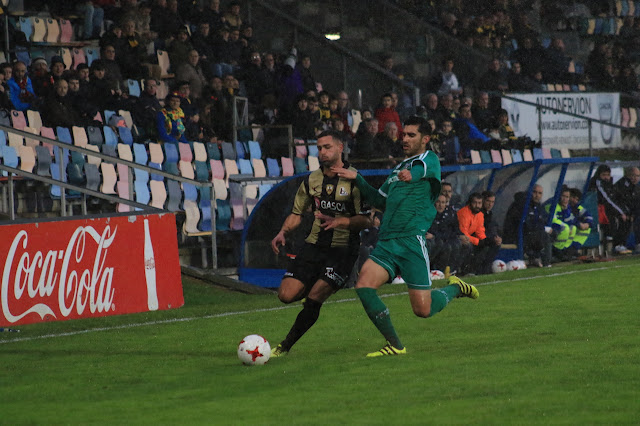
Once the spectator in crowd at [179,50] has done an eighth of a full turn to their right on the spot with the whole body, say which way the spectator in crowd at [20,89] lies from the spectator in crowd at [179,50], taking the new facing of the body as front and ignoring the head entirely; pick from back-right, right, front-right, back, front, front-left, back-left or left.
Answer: front-right

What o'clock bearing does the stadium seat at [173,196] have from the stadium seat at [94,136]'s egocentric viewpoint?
the stadium seat at [173,196] is roughly at 11 o'clock from the stadium seat at [94,136].

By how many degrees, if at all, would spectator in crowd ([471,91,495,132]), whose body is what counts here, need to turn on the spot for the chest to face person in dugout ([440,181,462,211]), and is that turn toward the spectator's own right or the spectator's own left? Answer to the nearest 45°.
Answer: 0° — they already face them

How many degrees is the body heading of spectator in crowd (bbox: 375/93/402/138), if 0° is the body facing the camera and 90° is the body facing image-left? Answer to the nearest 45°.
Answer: approximately 0°

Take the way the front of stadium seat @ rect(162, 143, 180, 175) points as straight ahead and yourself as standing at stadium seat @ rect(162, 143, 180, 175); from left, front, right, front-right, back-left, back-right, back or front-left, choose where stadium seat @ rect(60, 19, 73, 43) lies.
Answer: back

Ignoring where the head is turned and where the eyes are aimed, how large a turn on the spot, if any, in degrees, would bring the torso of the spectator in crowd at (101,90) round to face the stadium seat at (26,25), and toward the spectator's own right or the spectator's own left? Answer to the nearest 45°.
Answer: approximately 180°

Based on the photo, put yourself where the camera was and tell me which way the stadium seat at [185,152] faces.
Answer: facing the viewer and to the right of the viewer

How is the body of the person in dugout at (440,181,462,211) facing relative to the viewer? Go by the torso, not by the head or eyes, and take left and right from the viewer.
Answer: facing the viewer and to the left of the viewer

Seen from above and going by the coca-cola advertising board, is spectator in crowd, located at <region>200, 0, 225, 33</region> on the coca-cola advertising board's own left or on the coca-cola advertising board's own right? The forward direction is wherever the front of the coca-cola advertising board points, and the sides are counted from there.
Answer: on the coca-cola advertising board's own left
